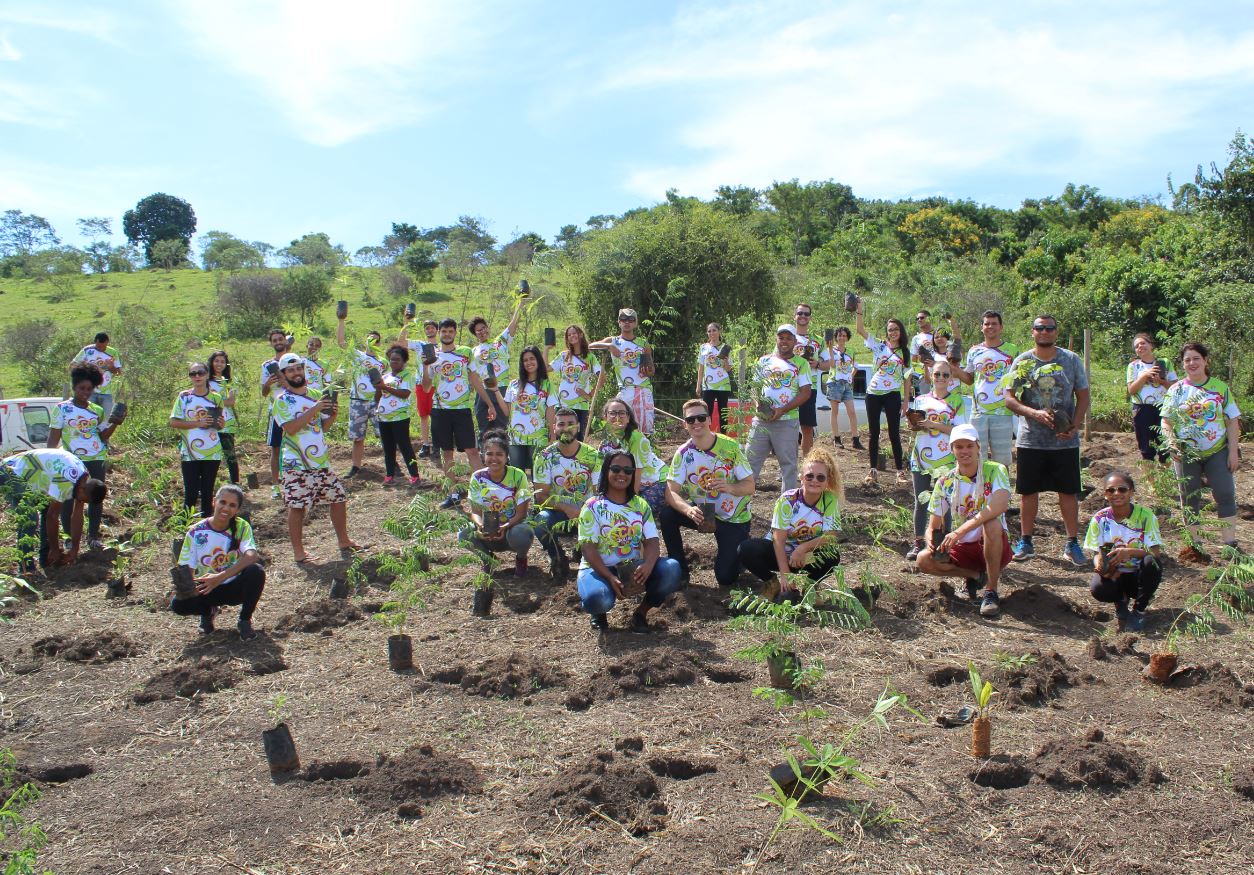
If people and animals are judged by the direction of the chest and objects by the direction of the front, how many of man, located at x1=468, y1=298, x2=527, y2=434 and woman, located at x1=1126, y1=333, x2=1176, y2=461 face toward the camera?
2

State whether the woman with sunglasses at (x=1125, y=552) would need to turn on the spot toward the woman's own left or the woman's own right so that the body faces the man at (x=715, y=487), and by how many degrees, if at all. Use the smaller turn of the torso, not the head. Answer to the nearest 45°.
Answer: approximately 90° to the woman's own right

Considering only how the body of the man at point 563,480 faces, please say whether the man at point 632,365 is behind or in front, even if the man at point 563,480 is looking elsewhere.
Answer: behind

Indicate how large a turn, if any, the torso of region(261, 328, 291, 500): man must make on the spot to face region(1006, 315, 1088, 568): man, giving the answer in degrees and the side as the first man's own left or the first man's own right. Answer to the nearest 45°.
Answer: approximately 45° to the first man's own left

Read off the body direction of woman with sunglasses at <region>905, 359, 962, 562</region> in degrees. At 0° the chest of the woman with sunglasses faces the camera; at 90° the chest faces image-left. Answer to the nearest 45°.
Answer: approximately 0°

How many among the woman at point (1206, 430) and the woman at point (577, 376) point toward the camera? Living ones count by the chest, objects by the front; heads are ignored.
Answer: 2
